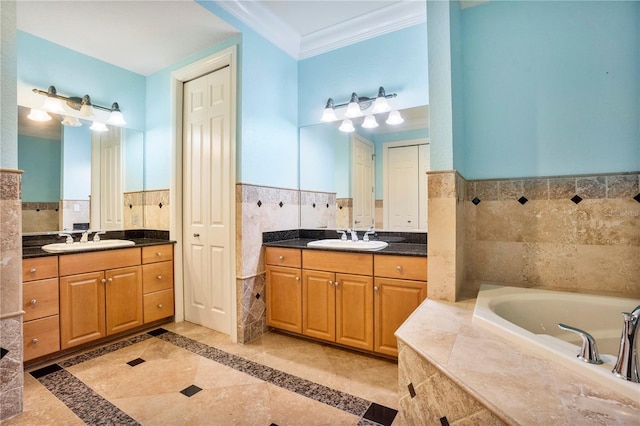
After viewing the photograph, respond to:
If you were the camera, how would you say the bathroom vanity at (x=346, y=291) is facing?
facing the viewer and to the left of the viewer

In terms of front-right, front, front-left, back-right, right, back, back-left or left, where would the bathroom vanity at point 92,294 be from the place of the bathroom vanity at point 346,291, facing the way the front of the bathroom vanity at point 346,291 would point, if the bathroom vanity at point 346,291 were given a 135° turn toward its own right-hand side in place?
left

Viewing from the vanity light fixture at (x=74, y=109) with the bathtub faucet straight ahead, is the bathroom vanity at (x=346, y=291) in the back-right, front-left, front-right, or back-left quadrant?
front-left

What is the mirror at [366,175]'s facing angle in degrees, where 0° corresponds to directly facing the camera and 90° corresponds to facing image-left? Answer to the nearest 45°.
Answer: approximately 45°

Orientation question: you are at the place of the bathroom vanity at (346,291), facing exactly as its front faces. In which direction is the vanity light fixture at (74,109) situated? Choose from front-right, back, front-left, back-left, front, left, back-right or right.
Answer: front-right

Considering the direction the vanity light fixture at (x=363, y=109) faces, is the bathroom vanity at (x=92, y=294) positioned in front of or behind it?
in front

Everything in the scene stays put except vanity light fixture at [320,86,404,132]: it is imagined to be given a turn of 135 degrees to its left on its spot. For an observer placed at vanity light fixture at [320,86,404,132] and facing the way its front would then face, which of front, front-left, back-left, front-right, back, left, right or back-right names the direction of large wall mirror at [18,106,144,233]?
back
